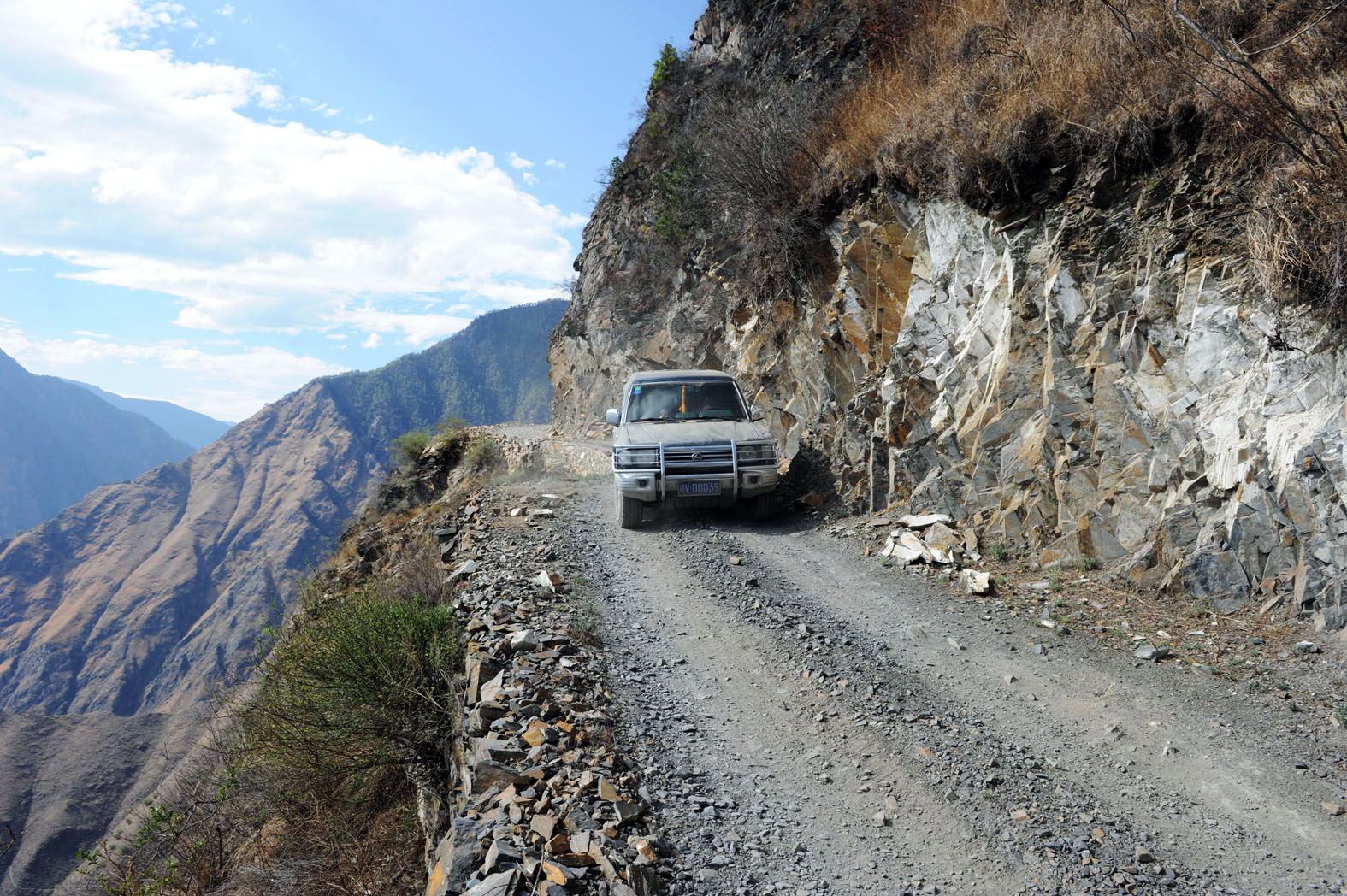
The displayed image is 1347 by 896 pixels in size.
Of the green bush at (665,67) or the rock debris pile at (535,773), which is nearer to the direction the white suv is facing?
the rock debris pile

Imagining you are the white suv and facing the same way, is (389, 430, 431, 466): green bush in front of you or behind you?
behind

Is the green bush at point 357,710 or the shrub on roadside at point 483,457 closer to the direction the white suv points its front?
the green bush

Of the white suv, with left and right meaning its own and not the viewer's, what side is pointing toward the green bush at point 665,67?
back

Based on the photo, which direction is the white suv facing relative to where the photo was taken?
toward the camera

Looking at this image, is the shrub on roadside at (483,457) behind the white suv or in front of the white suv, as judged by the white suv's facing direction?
behind

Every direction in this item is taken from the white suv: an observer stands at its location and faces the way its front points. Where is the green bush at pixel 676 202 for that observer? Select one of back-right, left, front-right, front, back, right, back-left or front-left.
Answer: back

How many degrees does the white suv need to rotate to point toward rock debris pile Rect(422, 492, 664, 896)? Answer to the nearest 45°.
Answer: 0° — it already faces it

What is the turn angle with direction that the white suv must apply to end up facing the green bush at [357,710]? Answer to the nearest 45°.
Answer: approximately 45° to its right
